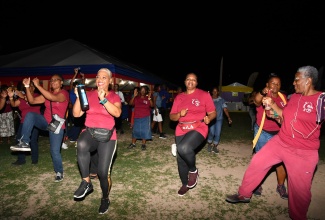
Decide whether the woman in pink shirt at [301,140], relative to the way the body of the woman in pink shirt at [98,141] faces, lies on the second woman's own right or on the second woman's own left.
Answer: on the second woman's own left

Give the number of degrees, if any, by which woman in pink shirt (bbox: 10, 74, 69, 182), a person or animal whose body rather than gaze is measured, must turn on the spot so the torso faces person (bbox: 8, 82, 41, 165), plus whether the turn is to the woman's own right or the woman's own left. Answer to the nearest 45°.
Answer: approximately 90° to the woman's own right

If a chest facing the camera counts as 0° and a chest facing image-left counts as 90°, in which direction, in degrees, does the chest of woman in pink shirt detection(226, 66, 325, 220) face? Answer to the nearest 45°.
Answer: approximately 45°

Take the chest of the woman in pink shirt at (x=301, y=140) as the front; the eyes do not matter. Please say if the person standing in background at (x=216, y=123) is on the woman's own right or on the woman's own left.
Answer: on the woman's own right

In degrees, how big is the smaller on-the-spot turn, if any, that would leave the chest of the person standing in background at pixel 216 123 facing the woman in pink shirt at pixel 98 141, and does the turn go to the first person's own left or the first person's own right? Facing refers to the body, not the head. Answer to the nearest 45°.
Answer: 0° — they already face them

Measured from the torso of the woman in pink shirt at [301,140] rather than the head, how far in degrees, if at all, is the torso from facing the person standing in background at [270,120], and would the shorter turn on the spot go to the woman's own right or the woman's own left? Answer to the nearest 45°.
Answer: approximately 135° to the woman's own right

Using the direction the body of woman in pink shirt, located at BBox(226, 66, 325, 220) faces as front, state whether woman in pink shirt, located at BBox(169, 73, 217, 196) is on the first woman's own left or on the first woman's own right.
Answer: on the first woman's own right

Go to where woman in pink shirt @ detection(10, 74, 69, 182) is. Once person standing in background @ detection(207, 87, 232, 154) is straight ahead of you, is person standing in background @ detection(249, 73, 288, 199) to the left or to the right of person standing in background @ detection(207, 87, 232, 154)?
right

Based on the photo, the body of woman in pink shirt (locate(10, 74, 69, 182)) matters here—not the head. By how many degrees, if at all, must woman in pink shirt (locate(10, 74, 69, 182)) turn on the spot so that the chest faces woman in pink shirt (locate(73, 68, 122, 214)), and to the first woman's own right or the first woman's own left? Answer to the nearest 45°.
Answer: approximately 45° to the first woman's own left

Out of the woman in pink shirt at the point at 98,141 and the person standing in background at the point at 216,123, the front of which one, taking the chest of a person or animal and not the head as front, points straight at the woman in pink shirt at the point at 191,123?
the person standing in background

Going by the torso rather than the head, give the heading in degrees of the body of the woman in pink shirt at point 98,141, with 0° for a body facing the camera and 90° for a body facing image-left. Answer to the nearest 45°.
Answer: approximately 45°

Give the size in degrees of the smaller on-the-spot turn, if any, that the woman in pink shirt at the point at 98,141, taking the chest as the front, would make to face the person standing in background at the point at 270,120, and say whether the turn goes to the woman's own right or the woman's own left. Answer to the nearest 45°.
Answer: approximately 135° to the woman's own left
